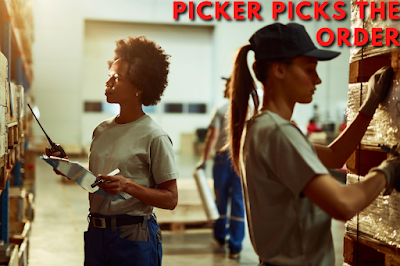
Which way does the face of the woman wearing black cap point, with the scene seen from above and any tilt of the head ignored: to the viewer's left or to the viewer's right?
to the viewer's right

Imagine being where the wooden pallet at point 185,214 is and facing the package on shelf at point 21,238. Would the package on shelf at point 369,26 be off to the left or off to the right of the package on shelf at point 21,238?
left

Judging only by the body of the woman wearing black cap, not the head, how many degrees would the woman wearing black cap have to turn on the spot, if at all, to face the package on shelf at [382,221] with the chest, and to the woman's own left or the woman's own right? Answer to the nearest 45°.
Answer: approximately 45° to the woman's own left

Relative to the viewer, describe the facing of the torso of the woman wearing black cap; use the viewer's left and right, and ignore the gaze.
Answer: facing to the right of the viewer

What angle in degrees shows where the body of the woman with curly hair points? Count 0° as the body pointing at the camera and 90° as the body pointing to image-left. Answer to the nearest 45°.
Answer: approximately 45°

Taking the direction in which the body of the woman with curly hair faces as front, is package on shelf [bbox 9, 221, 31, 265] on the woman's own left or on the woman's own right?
on the woman's own right

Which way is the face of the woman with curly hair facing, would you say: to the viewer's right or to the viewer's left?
to the viewer's left

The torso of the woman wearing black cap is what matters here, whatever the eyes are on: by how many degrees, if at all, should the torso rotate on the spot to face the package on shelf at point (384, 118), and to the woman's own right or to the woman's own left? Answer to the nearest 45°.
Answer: approximately 45° to the woman's own left

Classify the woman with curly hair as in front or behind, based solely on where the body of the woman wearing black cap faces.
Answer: behind

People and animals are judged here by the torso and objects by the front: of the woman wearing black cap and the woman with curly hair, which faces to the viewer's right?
the woman wearing black cap
